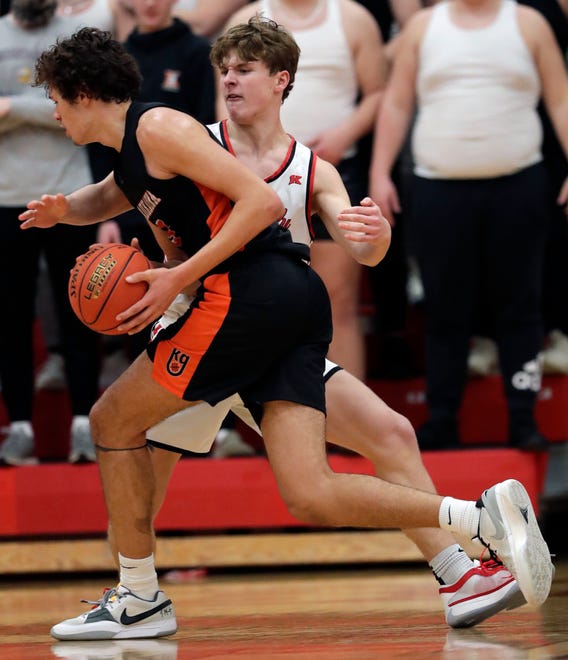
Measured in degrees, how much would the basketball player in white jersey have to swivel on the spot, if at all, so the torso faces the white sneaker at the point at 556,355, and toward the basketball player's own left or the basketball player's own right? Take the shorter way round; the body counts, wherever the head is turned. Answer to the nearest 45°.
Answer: approximately 180°

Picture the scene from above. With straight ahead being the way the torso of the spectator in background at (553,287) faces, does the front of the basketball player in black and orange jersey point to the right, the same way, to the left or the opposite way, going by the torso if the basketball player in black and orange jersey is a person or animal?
to the right

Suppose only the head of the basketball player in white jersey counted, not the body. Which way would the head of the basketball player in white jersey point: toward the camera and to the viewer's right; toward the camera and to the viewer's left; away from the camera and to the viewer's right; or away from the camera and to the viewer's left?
toward the camera and to the viewer's left

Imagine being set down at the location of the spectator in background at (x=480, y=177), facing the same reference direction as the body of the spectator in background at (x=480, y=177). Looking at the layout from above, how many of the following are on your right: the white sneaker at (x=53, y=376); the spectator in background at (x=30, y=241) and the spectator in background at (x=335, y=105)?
3

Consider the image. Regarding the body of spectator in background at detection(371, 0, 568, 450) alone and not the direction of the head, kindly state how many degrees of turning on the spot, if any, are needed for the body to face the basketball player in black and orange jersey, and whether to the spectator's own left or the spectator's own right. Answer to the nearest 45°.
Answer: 0° — they already face them

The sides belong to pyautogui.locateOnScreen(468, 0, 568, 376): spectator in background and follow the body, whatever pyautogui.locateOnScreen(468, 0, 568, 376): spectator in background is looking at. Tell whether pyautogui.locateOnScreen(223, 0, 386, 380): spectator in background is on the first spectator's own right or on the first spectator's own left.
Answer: on the first spectator's own right

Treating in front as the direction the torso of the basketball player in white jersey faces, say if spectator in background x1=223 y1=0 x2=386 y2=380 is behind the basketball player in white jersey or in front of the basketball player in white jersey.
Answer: behind

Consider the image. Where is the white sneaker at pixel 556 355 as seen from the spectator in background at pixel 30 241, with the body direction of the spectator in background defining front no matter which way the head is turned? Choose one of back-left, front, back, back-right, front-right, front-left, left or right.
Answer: left

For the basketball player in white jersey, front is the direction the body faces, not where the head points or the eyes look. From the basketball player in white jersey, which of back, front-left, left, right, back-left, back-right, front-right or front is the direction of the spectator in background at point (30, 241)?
right

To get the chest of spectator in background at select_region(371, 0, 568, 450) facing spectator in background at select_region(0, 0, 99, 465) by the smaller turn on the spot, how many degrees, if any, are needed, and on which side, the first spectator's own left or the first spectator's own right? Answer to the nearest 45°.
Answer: approximately 90° to the first spectator's own right

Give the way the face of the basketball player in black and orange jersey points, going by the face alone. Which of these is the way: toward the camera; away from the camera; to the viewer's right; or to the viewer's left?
to the viewer's left
